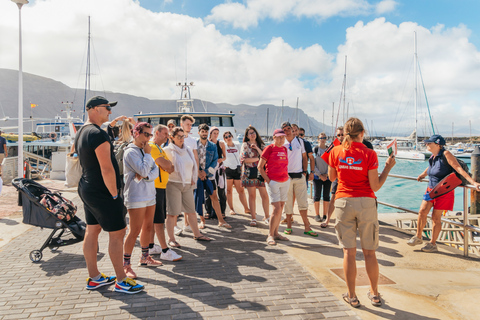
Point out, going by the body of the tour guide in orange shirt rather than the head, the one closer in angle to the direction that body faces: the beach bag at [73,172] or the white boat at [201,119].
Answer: the white boat

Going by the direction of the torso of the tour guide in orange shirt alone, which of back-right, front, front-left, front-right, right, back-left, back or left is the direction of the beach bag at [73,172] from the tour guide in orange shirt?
left

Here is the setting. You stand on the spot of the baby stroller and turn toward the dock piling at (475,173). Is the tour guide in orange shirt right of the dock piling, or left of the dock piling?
right

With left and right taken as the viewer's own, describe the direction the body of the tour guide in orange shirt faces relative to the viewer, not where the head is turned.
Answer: facing away from the viewer

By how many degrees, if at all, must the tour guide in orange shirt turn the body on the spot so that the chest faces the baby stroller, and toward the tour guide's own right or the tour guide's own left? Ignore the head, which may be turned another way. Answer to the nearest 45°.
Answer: approximately 90° to the tour guide's own left

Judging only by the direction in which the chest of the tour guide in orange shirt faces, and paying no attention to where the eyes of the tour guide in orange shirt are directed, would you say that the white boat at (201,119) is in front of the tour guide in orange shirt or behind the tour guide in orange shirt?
in front
